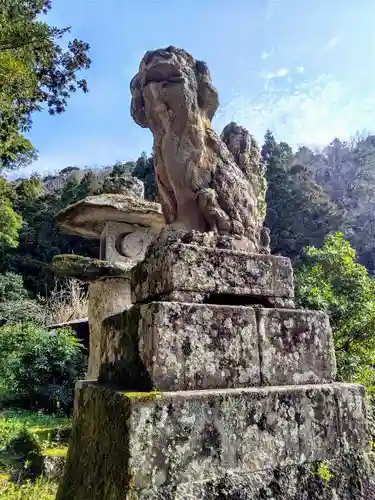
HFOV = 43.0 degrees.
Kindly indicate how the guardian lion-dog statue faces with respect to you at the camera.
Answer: facing the viewer and to the left of the viewer

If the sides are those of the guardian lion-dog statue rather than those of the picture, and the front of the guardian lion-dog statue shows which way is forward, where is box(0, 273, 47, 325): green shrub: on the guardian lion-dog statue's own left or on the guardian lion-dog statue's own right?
on the guardian lion-dog statue's own right

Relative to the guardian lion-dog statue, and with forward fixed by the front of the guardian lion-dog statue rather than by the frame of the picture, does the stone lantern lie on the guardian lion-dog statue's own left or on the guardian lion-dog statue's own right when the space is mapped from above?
on the guardian lion-dog statue's own right

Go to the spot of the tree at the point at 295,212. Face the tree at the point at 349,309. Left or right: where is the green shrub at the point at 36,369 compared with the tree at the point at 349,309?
right

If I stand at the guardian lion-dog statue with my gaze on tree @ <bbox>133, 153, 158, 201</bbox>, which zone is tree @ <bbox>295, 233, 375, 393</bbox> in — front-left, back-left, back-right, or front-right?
front-right

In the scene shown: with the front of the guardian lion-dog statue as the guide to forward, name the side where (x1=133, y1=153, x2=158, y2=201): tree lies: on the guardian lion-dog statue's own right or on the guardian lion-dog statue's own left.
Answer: on the guardian lion-dog statue's own right

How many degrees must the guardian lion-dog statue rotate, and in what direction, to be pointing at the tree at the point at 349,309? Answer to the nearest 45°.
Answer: approximately 180°

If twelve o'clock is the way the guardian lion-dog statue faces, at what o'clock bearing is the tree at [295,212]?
The tree is roughly at 5 o'clock from the guardian lion-dog statue.
